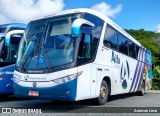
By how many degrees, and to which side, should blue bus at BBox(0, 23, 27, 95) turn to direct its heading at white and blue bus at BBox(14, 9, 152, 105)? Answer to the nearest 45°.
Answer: approximately 90° to its left

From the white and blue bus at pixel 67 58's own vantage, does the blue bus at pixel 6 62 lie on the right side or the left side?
on its right

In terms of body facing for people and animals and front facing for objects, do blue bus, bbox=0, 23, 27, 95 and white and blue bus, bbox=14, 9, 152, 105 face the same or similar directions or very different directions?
same or similar directions

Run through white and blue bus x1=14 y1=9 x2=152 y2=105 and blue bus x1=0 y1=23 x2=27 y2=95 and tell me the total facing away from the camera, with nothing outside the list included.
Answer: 0

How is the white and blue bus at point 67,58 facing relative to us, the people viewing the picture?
facing the viewer and to the left of the viewer
